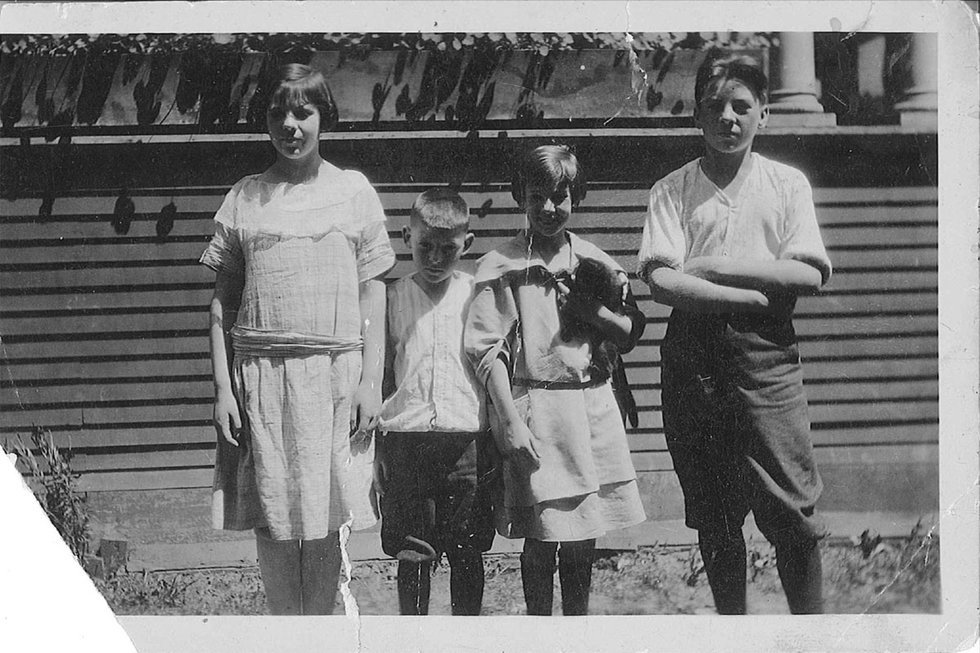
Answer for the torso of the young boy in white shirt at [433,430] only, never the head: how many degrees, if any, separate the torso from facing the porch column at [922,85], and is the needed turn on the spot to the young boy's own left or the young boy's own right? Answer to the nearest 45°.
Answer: approximately 90° to the young boy's own left

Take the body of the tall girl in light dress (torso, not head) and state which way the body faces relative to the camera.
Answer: toward the camera

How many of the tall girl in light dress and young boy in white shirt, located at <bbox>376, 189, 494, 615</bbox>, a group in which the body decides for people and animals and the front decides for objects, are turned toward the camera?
2

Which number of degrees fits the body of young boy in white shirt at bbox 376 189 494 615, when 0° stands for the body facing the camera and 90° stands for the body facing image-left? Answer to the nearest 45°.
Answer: approximately 0°

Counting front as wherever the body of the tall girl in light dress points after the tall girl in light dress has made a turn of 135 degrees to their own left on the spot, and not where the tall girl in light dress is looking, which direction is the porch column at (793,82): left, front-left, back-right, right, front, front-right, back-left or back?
front-right

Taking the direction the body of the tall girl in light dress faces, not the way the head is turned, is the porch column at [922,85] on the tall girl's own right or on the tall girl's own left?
on the tall girl's own left

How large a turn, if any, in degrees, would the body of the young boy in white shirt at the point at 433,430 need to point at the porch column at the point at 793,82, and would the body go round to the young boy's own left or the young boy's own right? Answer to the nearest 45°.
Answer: approximately 90° to the young boy's own left

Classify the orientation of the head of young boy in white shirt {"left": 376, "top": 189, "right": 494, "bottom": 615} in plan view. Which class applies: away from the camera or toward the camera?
toward the camera

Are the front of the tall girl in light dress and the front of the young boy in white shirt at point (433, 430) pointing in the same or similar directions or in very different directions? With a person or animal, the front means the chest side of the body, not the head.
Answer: same or similar directions
